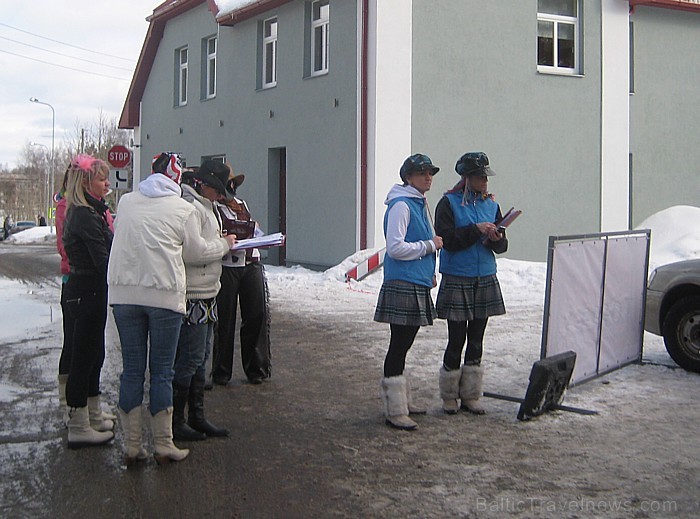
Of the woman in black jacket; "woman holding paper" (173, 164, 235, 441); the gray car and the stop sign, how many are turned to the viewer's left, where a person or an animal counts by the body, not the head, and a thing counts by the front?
1

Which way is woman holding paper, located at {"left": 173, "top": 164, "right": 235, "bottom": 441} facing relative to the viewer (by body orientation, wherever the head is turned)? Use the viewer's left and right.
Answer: facing to the right of the viewer

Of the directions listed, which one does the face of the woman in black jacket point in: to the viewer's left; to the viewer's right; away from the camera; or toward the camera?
to the viewer's right

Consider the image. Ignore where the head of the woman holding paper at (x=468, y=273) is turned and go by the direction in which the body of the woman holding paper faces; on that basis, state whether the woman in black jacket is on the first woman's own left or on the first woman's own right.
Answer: on the first woman's own right

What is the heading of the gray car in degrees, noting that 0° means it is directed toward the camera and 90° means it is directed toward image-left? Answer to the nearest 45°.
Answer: approximately 90°

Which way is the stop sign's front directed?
toward the camera

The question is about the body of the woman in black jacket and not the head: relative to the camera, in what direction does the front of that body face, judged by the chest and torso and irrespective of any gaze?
to the viewer's right
